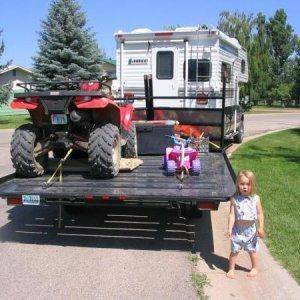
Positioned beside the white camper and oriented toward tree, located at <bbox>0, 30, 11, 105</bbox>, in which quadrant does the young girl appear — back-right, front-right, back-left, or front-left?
back-left

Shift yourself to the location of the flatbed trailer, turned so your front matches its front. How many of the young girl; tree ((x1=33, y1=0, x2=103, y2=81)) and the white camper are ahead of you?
2

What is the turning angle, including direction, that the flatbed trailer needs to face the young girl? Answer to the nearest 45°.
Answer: approximately 135° to its right

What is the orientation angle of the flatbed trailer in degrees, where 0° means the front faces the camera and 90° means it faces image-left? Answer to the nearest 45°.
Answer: approximately 180°

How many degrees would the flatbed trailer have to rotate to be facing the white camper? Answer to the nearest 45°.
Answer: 0° — it already faces it

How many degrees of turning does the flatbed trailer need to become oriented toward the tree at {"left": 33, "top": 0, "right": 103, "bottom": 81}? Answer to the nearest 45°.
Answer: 0° — it already faces it
